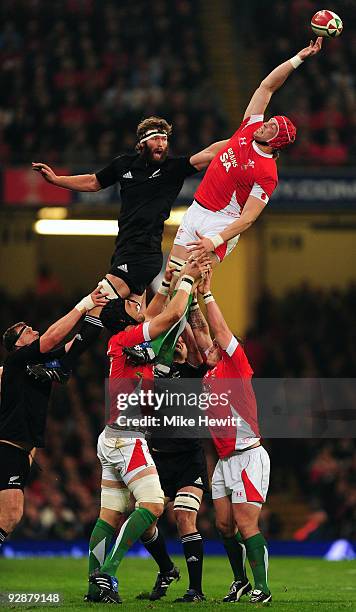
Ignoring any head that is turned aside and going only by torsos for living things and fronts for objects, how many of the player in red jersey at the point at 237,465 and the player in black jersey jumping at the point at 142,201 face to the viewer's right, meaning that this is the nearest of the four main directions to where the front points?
0

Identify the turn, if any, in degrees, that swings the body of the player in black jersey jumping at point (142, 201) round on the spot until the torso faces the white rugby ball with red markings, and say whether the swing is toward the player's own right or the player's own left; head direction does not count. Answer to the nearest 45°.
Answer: approximately 45° to the player's own left

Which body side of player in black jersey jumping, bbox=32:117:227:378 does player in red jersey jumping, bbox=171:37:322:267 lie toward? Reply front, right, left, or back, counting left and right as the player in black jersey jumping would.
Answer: left

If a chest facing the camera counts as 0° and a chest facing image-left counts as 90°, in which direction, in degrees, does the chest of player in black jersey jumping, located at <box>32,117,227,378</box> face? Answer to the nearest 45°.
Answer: approximately 0°
